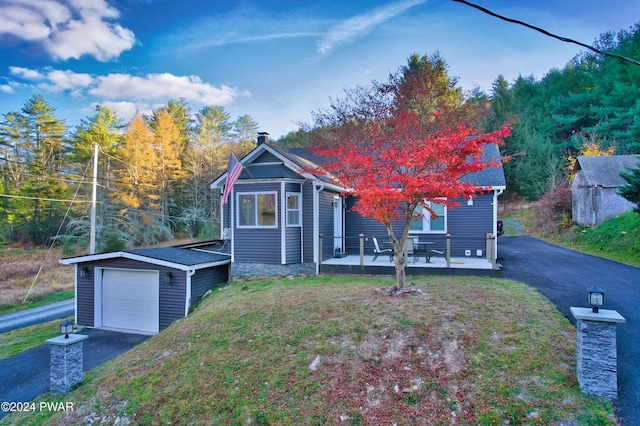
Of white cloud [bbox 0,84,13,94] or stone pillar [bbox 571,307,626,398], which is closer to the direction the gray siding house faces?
the stone pillar

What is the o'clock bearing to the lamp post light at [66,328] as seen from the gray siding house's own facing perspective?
The lamp post light is roughly at 1 o'clock from the gray siding house.

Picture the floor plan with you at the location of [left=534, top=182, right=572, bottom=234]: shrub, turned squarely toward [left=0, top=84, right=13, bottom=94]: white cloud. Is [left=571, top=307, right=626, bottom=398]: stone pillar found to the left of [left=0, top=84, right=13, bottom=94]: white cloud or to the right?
left

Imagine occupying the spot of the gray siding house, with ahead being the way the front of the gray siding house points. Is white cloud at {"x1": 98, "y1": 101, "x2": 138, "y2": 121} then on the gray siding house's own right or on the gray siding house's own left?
on the gray siding house's own right

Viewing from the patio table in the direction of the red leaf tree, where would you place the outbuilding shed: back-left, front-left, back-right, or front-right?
back-left

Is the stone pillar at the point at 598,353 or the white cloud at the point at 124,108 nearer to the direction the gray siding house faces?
the stone pillar

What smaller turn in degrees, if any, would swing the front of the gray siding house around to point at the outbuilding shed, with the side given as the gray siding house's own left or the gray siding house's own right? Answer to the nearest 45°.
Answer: approximately 135° to the gray siding house's own left

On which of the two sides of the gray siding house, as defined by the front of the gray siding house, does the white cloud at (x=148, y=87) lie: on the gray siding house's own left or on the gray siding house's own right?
on the gray siding house's own right

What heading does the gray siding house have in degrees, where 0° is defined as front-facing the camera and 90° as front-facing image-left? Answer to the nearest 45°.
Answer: approximately 0°

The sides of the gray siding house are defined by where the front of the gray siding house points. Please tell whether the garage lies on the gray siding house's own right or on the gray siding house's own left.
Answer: on the gray siding house's own right

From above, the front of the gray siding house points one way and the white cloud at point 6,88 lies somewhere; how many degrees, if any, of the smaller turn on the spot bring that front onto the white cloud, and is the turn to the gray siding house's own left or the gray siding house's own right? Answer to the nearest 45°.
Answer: approximately 90° to the gray siding house's own right

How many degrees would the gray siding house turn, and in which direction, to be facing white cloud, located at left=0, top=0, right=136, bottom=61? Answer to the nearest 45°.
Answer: approximately 90° to its right
